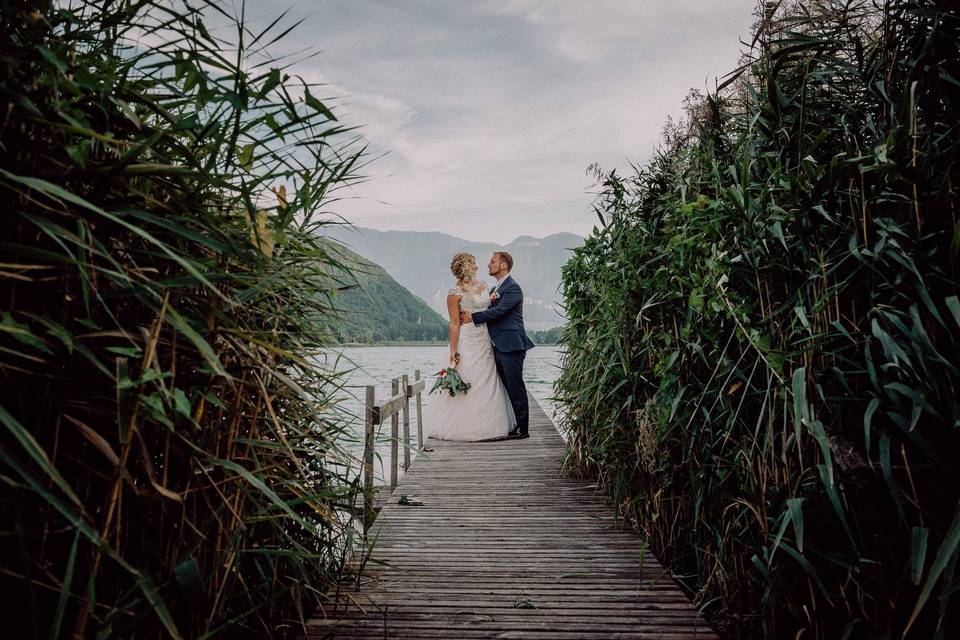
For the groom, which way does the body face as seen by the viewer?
to the viewer's left

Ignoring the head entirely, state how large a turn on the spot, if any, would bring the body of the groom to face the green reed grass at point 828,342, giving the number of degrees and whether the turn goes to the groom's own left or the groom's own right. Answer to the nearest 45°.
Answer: approximately 90° to the groom's own left

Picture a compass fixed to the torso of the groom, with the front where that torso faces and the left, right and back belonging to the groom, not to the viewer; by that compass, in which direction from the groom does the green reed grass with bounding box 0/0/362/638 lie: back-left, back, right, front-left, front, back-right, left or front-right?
left

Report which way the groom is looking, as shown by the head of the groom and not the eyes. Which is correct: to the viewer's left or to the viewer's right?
to the viewer's left
